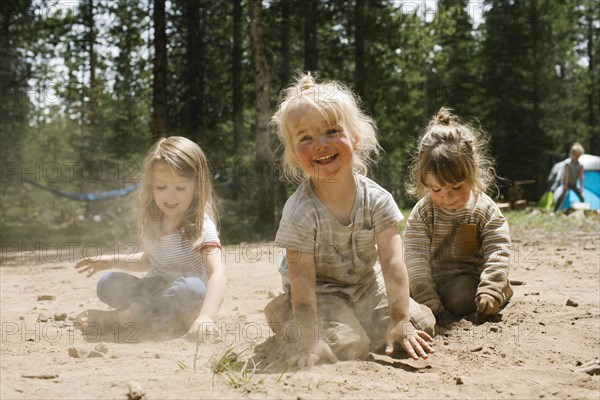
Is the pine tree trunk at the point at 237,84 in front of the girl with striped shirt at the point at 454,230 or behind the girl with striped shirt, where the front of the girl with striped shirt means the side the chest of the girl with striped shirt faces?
behind

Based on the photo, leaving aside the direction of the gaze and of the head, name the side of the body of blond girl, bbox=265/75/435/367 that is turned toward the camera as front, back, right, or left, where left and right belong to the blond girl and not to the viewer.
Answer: front

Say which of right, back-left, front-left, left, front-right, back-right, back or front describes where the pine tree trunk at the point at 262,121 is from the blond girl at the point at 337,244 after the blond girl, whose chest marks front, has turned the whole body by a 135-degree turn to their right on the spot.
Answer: front-right

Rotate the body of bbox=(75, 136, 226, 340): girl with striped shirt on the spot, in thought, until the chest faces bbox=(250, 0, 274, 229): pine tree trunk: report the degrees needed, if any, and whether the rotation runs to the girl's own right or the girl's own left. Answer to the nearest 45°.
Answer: approximately 135° to the girl's own right

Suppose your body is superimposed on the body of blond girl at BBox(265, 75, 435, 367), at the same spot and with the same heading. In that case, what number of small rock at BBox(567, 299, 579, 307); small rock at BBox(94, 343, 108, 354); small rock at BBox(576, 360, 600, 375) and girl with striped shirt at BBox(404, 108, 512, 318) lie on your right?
1

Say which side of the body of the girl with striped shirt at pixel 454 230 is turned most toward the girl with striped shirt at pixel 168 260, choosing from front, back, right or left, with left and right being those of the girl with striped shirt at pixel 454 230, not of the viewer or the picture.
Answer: right

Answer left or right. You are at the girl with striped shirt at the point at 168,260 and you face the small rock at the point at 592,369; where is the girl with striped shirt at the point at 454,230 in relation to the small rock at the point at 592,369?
left

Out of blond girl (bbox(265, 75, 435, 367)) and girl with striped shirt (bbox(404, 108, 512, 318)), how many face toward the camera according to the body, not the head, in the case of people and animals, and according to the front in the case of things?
2

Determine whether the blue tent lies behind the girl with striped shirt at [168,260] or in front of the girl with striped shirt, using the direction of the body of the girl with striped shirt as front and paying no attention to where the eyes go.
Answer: behind

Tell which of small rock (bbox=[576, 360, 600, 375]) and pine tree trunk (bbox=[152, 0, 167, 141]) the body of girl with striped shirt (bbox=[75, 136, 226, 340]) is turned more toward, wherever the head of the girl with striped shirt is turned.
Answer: the small rock

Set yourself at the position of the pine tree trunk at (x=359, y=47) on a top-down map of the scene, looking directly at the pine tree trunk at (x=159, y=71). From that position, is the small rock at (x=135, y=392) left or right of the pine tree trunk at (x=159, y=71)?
left
